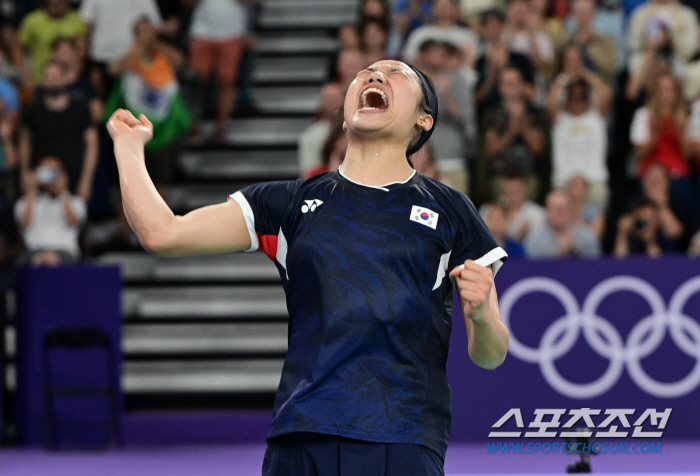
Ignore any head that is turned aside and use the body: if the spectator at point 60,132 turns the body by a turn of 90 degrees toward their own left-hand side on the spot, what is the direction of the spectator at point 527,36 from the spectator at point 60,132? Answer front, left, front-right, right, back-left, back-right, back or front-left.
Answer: front

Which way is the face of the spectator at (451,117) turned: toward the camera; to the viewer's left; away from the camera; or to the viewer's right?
toward the camera

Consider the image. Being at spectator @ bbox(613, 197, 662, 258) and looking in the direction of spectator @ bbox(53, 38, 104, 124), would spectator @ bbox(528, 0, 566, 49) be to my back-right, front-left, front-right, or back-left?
front-right

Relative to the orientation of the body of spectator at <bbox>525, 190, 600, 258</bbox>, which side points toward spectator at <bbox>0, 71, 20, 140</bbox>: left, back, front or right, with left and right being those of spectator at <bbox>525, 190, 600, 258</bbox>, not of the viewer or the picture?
right

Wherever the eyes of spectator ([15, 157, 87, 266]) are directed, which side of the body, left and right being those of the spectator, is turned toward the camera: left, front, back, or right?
front

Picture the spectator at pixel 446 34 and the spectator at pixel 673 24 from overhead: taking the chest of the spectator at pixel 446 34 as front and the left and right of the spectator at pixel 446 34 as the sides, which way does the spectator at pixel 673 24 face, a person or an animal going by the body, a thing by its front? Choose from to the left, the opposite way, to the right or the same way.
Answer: the same way

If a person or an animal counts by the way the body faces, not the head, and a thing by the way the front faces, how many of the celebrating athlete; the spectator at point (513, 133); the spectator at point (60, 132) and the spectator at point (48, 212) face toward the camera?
4

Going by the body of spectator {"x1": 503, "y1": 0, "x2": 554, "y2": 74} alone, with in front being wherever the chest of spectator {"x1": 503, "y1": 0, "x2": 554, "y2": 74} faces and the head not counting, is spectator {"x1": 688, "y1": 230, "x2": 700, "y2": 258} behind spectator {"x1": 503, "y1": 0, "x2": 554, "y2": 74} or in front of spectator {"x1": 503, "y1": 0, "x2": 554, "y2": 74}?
in front

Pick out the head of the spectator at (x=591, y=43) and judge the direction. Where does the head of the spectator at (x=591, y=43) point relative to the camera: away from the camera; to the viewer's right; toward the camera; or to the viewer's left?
toward the camera

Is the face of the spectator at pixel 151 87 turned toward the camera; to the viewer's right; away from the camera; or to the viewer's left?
toward the camera

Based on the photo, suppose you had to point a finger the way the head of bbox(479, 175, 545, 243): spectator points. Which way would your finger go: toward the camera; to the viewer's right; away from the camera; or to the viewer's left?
toward the camera

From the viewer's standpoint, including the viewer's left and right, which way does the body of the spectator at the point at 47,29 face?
facing the viewer

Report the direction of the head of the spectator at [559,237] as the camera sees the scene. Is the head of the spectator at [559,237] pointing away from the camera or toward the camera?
toward the camera

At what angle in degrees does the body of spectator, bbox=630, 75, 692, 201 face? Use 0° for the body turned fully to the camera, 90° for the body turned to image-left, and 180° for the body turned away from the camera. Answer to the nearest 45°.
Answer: approximately 0°

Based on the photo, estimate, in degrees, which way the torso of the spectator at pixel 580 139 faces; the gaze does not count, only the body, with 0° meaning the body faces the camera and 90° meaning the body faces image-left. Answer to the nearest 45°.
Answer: approximately 0°

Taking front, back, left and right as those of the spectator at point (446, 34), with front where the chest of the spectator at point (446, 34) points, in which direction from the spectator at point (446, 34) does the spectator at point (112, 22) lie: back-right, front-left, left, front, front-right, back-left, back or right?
right

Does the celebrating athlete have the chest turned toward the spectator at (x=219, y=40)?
no

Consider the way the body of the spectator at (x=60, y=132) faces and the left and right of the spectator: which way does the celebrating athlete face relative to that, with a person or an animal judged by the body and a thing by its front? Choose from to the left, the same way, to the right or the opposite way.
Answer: the same way

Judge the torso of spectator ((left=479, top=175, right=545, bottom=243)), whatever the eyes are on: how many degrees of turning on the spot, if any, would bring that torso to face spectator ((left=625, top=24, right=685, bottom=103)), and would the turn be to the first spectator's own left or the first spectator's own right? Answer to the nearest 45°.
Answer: approximately 180°

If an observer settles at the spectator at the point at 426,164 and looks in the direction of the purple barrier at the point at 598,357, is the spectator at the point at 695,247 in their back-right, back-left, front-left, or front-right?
front-left
